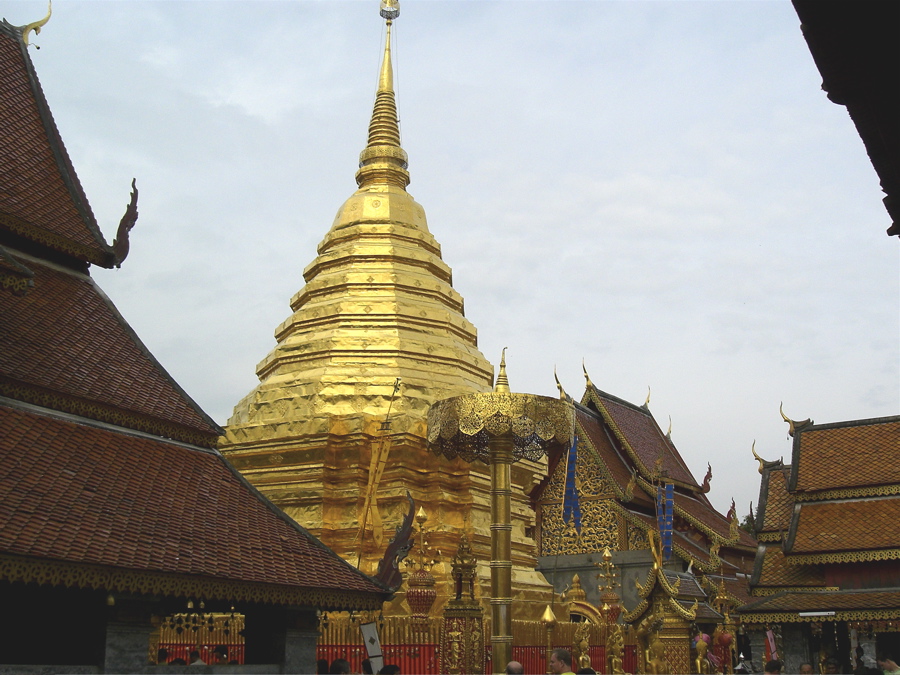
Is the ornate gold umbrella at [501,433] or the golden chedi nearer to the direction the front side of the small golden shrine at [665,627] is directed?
the ornate gold umbrella

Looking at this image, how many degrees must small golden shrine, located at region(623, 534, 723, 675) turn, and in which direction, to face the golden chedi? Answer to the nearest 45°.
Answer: approximately 90° to its right

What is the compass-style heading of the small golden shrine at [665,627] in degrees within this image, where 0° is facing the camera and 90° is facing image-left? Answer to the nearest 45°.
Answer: approximately 45°

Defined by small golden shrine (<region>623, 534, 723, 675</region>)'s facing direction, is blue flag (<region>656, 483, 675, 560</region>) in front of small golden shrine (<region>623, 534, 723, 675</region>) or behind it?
behind

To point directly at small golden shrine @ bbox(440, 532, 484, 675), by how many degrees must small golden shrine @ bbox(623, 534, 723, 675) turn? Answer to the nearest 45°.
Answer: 0° — it already faces it

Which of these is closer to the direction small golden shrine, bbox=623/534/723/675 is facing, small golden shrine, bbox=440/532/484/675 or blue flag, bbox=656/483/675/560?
the small golden shrine
